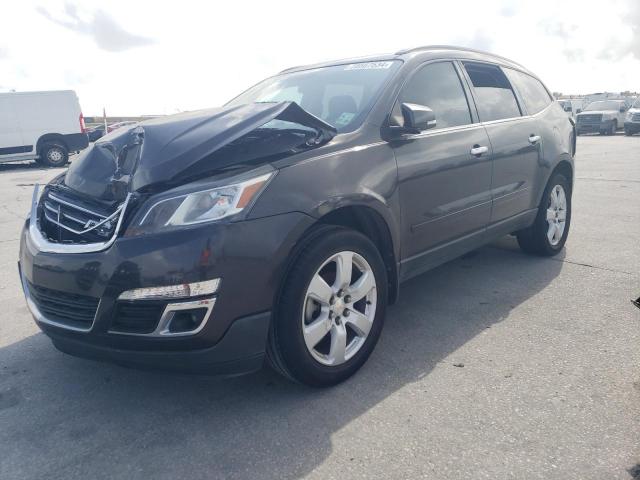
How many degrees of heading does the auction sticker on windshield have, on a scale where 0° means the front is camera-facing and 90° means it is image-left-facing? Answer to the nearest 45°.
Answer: approximately 45°

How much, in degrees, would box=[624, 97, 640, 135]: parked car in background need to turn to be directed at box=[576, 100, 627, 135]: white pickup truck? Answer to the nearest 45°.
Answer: approximately 90° to its right

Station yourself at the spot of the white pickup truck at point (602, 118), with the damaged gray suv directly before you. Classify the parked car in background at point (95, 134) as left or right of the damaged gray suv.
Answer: right

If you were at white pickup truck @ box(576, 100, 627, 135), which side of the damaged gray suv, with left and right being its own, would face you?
back

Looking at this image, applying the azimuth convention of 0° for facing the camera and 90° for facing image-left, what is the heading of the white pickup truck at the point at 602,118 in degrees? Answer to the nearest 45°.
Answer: approximately 45°
